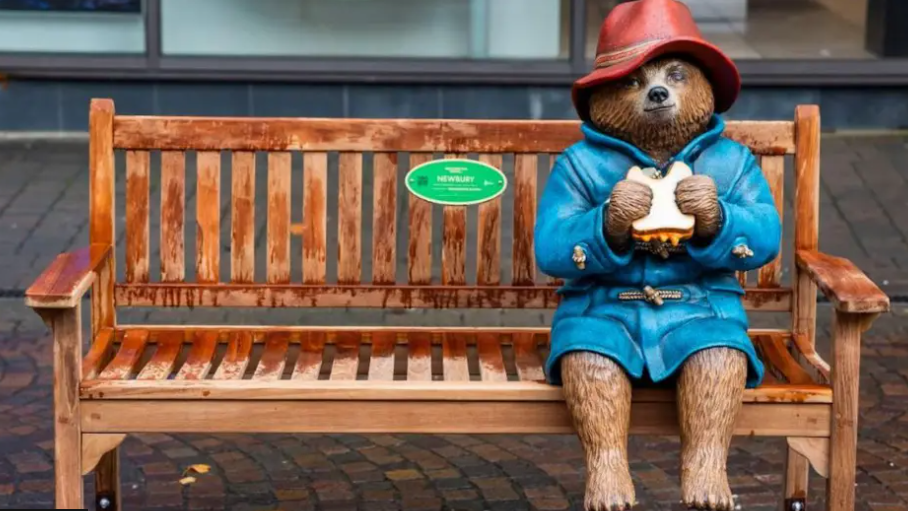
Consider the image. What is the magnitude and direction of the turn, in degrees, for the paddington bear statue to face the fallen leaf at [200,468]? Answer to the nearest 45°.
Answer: approximately 135° to its right

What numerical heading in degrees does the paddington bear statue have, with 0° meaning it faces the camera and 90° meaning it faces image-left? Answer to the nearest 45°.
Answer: approximately 0°
